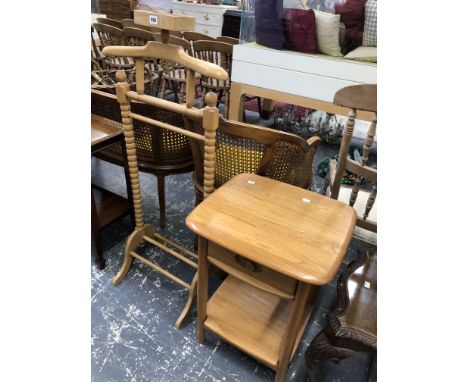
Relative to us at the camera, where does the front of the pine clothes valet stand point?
facing the viewer and to the left of the viewer

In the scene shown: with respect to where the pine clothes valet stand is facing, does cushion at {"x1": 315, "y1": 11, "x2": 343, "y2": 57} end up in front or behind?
behind

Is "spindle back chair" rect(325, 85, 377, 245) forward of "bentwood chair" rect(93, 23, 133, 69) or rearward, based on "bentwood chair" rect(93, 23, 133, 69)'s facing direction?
forward

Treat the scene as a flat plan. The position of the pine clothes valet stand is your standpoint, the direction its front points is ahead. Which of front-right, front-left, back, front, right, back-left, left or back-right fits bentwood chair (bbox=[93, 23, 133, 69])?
back-right

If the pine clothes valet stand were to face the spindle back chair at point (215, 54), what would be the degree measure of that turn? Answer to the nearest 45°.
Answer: approximately 135° to its right

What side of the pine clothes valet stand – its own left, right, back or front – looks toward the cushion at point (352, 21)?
back

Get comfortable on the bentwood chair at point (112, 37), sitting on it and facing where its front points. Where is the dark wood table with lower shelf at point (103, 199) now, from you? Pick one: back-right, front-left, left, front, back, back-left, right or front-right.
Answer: front-right

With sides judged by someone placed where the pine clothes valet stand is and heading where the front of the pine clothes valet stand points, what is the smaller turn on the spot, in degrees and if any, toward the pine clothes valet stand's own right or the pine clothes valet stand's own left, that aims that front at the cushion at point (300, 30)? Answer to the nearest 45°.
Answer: approximately 180°

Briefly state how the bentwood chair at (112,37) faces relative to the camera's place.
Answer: facing the viewer and to the right of the viewer
